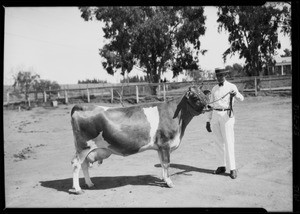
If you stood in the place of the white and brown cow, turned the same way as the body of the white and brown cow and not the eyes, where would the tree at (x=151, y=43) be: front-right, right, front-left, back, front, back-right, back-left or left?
left

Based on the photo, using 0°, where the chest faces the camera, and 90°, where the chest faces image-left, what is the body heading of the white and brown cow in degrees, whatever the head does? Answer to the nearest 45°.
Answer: approximately 270°

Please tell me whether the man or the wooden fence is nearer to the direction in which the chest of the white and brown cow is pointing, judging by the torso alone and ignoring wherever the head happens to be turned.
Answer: the man

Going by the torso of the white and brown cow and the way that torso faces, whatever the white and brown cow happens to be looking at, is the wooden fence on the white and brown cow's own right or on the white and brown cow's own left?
on the white and brown cow's own left

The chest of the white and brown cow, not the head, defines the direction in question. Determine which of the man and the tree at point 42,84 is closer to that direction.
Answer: the man
